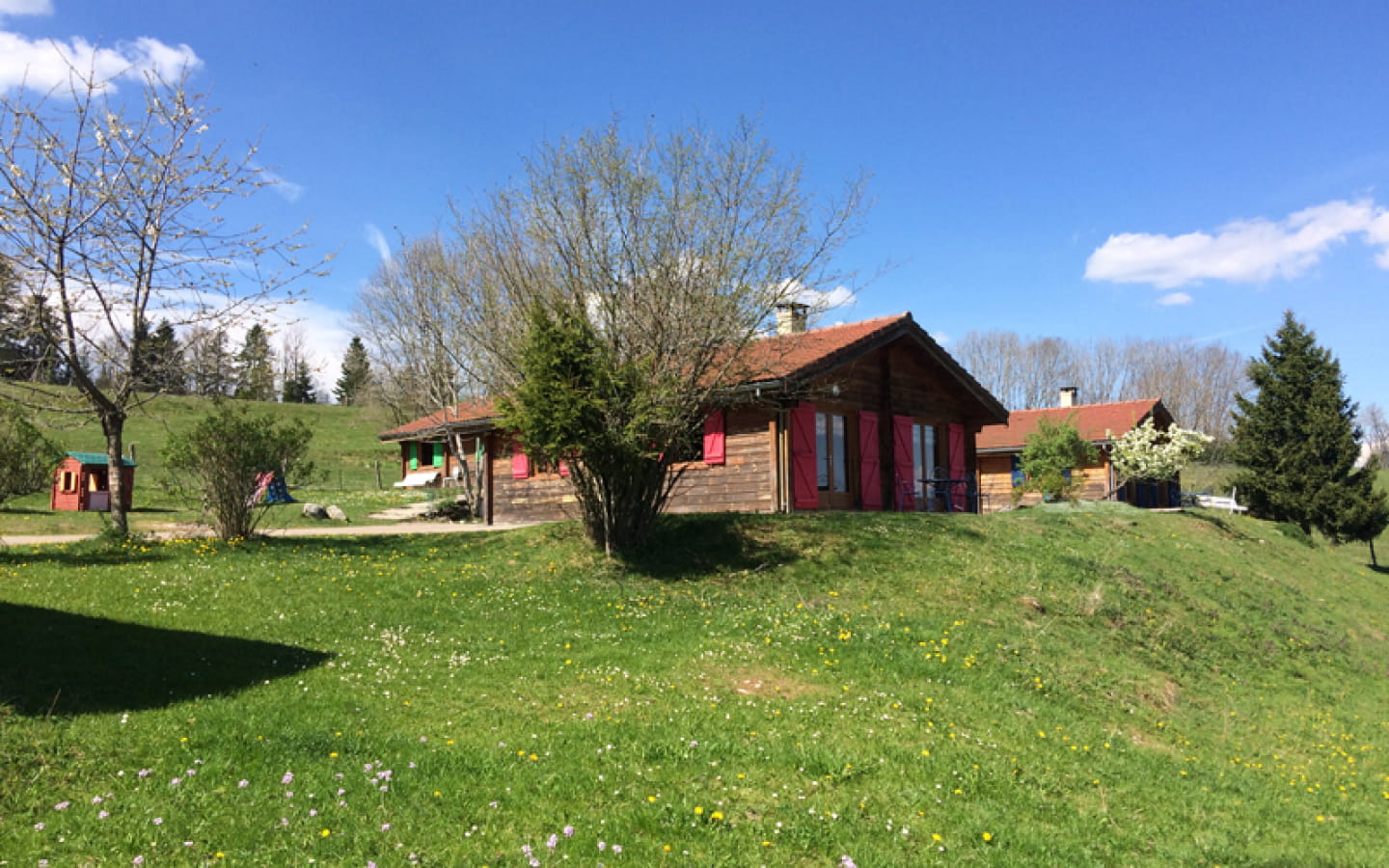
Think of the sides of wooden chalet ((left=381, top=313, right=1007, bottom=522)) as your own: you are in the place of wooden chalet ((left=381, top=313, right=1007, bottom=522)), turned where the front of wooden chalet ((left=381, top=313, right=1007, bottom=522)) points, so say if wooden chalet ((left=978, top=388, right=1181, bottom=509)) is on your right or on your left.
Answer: on your left

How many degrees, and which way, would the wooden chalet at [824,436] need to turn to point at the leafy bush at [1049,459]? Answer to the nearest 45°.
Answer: approximately 90° to its left

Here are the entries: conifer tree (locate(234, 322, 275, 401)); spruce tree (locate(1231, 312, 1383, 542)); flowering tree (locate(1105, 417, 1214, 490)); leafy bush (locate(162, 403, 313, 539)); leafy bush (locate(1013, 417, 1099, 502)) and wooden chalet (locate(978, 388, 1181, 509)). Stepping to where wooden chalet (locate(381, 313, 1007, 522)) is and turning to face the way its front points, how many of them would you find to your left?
4

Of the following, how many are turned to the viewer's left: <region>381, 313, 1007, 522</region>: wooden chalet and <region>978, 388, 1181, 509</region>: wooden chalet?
0

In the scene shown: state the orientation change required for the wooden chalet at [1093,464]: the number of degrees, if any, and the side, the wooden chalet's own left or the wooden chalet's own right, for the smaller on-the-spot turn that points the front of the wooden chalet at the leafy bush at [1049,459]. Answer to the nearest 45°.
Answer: approximately 45° to the wooden chalet's own right

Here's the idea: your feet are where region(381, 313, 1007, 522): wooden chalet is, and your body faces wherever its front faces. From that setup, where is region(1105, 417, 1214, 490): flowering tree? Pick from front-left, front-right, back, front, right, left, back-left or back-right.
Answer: left

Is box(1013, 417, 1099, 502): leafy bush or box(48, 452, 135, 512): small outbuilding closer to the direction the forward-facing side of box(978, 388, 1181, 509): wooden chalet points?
the leafy bush

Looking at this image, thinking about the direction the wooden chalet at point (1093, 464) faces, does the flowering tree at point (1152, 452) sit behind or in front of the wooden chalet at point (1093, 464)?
in front

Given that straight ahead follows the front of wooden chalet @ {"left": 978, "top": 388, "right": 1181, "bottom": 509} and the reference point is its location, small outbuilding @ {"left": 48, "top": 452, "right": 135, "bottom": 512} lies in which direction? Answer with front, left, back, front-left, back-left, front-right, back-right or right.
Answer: right

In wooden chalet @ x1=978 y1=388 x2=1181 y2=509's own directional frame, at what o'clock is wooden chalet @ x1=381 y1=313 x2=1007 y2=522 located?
wooden chalet @ x1=381 y1=313 x2=1007 y2=522 is roughly at 2 o'clock from wooden chalet @ x1=978 y1=388 x2=1181 y2=509.

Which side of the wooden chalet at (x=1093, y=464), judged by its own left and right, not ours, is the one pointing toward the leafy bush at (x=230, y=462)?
right

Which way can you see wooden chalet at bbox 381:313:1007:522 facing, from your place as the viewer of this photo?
facing the viewer and to the right of the viewer

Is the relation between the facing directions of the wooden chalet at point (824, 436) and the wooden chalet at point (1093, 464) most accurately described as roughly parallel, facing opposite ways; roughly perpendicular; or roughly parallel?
roughly parallel

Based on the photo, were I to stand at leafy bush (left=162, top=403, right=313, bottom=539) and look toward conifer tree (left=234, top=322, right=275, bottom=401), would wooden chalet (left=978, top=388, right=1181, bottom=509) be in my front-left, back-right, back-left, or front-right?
front-right
